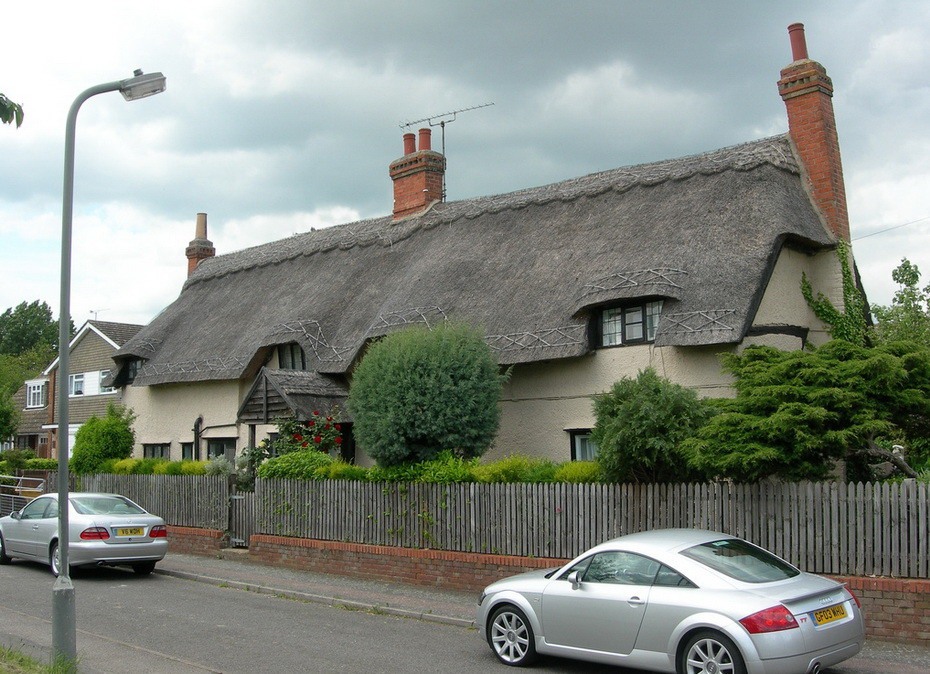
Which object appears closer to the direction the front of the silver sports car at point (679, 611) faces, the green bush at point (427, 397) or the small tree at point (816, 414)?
the green bush

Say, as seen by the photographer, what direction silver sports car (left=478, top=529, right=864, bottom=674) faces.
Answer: facing away from the viewer and to the left of the viewer

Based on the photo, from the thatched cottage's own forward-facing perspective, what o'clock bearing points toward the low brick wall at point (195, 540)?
The low brick wall is roughly at 2 o'clock from the thatched cottage.

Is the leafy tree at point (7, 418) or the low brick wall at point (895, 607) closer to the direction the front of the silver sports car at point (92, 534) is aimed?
the leafy tree

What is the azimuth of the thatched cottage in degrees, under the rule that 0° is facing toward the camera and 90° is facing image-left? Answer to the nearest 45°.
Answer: approximately 45°

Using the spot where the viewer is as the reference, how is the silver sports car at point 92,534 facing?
facing away from the viewer and to the left of the viewer

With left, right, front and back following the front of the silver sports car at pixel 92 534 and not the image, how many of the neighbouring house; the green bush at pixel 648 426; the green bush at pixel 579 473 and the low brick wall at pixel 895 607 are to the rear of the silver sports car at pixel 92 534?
3

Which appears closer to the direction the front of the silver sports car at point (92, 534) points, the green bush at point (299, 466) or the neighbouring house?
the neighbouring house

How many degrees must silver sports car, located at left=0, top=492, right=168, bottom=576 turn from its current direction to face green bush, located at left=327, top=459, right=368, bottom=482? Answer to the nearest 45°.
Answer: approximately 135° to its right

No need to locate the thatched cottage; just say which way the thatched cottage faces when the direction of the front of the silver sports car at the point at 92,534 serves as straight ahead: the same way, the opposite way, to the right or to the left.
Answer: to the left
